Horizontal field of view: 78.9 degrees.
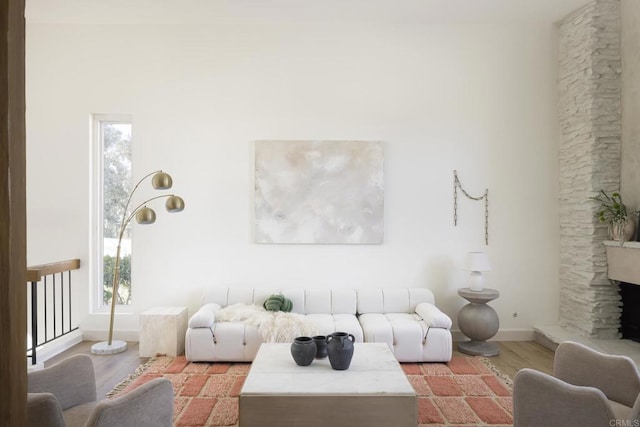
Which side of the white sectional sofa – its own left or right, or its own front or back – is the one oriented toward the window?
right

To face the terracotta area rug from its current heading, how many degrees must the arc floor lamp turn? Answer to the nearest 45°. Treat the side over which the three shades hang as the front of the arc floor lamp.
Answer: approximately 45° to its right

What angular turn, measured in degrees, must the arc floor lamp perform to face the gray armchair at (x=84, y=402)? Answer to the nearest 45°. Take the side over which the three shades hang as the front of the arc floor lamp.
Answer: approximately 90° to its right

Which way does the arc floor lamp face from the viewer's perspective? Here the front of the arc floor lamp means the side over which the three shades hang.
to the viewer's right

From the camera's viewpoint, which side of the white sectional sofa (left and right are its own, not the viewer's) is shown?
front

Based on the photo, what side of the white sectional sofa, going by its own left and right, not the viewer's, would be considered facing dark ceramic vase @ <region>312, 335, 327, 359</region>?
front

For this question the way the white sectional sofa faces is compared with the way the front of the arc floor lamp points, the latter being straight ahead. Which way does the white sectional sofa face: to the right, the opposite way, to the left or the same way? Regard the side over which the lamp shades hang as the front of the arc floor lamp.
to the right

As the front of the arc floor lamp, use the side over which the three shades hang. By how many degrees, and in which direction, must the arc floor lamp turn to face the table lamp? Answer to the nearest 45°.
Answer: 0° — it already faces it

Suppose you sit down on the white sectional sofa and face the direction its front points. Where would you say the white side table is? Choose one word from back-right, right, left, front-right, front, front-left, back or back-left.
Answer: right
